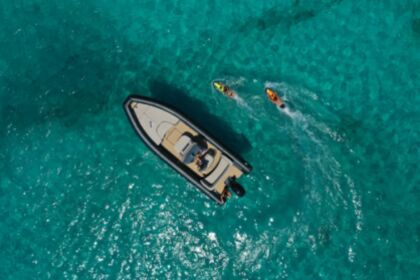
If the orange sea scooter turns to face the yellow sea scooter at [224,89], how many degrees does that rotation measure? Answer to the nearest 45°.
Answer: approximately 45° to its left

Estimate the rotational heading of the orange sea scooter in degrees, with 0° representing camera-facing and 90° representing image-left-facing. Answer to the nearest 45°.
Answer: approximately 135°

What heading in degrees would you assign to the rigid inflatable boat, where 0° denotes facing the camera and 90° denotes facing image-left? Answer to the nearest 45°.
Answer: approximately 135°
